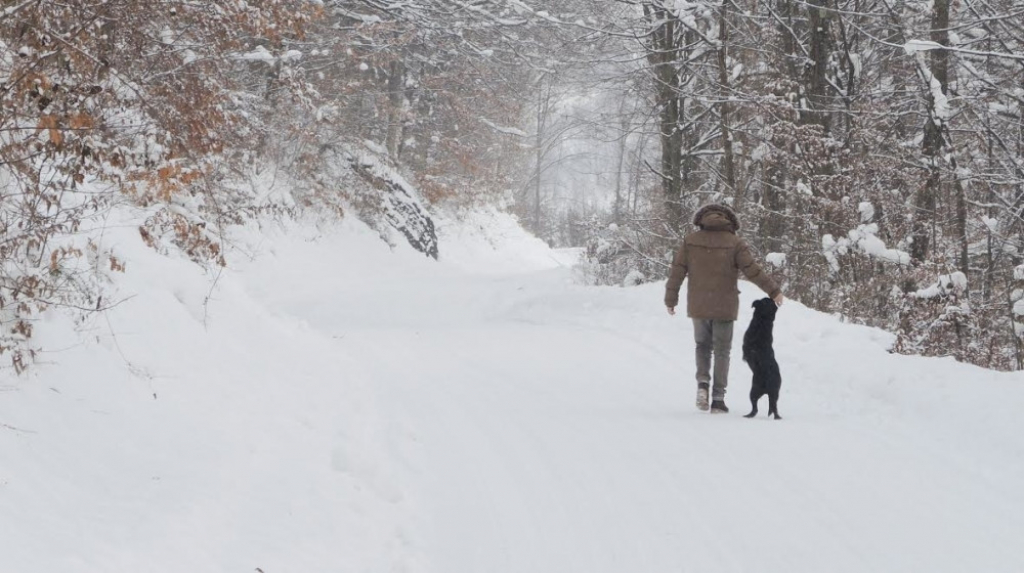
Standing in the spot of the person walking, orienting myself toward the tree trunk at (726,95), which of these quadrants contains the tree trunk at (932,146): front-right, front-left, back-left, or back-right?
front-right

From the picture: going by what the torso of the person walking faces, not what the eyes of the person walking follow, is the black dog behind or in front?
behind

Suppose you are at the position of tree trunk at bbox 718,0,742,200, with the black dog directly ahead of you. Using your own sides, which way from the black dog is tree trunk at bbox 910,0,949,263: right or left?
left

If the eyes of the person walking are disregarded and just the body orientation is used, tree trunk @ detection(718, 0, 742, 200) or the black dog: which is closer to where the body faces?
the tree trunk

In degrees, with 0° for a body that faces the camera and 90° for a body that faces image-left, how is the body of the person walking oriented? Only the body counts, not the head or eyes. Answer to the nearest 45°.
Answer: approximately 180°

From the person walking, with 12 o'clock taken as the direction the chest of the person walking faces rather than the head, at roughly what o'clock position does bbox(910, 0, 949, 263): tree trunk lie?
The tree trunk is roughly at 1 o'clock from the person walking.

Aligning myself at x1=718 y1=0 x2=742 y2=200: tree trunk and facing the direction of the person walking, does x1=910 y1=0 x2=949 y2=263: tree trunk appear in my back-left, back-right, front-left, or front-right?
front-left

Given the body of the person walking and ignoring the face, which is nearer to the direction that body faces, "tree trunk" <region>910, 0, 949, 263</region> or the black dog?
the tree trunk

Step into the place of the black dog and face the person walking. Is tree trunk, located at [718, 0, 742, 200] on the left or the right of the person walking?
right

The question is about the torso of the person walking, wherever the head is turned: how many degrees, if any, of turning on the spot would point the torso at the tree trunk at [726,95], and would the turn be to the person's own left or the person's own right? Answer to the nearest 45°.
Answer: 0° — they already face it
